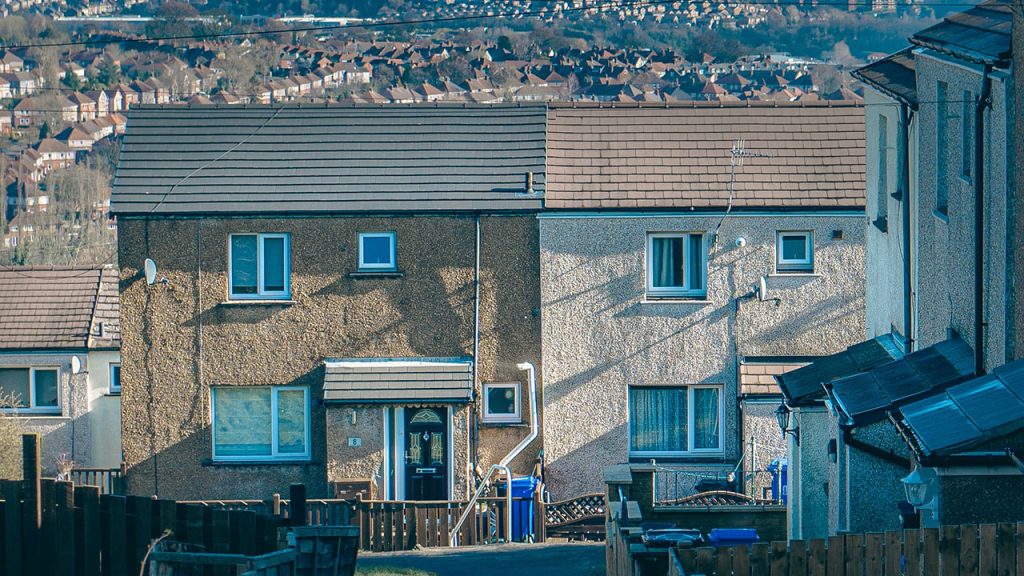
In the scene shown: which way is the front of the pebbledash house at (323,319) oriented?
toward the camera

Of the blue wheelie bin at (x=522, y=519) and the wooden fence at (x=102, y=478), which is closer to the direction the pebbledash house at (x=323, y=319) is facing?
the blue wheelie bin

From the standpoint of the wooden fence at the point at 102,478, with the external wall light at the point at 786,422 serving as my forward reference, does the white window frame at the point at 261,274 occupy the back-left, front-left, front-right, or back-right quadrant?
front-left

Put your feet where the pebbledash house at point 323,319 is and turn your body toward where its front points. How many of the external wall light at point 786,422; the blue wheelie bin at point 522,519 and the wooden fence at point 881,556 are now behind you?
0
